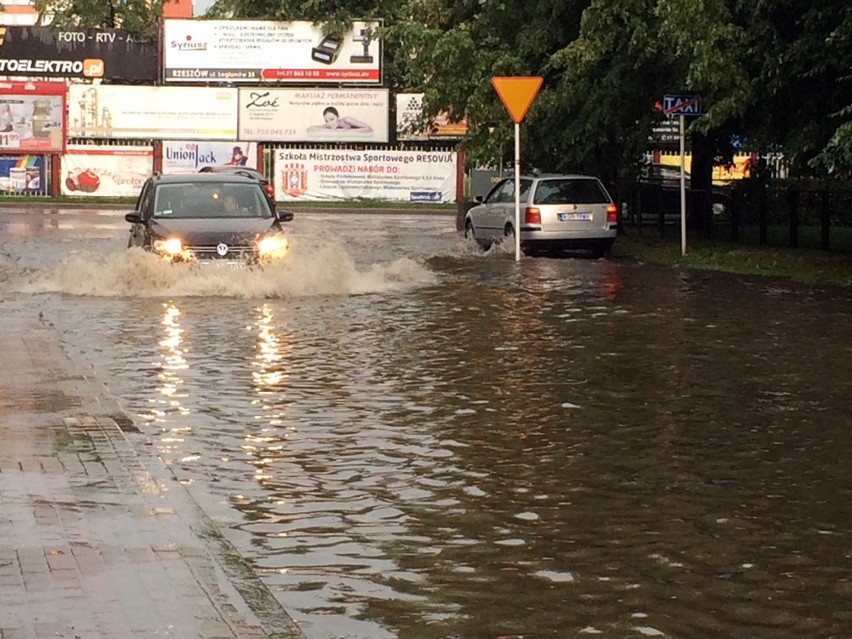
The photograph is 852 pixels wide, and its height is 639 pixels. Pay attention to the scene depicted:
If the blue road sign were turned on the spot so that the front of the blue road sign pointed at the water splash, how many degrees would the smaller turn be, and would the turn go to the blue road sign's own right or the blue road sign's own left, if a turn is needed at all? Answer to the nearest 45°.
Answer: approximately 45° to the blue road sign's own right

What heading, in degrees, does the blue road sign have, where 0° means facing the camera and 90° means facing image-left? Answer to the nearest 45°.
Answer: approximately 0°

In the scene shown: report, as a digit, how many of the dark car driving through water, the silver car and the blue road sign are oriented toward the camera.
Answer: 2

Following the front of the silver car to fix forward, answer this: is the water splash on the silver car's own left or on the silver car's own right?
on the silver car's own left

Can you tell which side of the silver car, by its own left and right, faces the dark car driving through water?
left

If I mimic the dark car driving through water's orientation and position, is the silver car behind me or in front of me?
behind

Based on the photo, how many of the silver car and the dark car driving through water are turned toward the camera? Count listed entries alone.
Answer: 1

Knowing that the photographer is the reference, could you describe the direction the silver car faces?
facing away from the viewer and to the left of the viewer

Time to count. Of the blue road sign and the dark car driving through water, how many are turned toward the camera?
2

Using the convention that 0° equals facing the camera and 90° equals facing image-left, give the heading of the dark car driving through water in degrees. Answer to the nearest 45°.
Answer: approximately 0°

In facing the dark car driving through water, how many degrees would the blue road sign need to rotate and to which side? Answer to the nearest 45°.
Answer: approximately 45° to its right

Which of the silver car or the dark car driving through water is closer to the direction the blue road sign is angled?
the dark car driving through water
